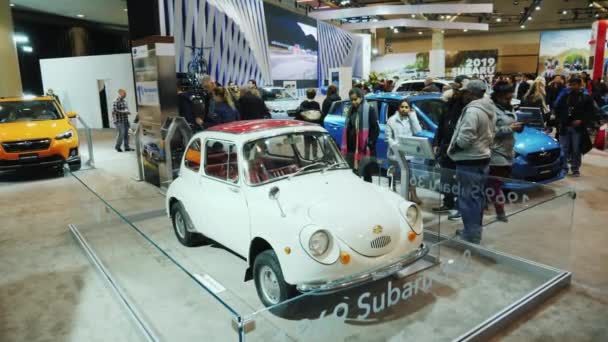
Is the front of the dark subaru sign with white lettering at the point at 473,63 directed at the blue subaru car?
yes

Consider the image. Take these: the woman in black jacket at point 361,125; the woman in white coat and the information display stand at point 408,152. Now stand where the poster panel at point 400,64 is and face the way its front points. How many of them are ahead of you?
3

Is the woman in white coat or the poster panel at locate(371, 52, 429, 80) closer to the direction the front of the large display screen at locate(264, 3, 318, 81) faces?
the woman in white coat

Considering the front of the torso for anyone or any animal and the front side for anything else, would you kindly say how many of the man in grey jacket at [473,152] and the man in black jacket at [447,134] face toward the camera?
0

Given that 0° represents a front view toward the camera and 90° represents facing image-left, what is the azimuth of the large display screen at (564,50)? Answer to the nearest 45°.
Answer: approximately 0°

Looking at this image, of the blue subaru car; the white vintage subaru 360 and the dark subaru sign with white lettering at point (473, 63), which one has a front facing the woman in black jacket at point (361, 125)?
the dark subaru sign with white lettering

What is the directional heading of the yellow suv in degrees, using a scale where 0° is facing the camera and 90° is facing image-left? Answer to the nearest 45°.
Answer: approximately 0°

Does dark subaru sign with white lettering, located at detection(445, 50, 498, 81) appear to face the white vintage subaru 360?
yes

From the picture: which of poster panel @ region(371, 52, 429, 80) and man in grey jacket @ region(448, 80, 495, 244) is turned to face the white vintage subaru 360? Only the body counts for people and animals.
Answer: the poster panel

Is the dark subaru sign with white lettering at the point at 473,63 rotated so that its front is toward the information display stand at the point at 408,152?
yes

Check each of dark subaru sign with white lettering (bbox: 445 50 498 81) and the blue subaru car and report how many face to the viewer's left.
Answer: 0
